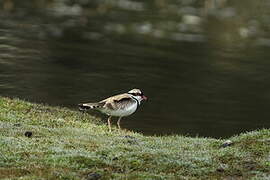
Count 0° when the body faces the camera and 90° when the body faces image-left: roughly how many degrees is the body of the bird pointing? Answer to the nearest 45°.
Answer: approximately 270°
